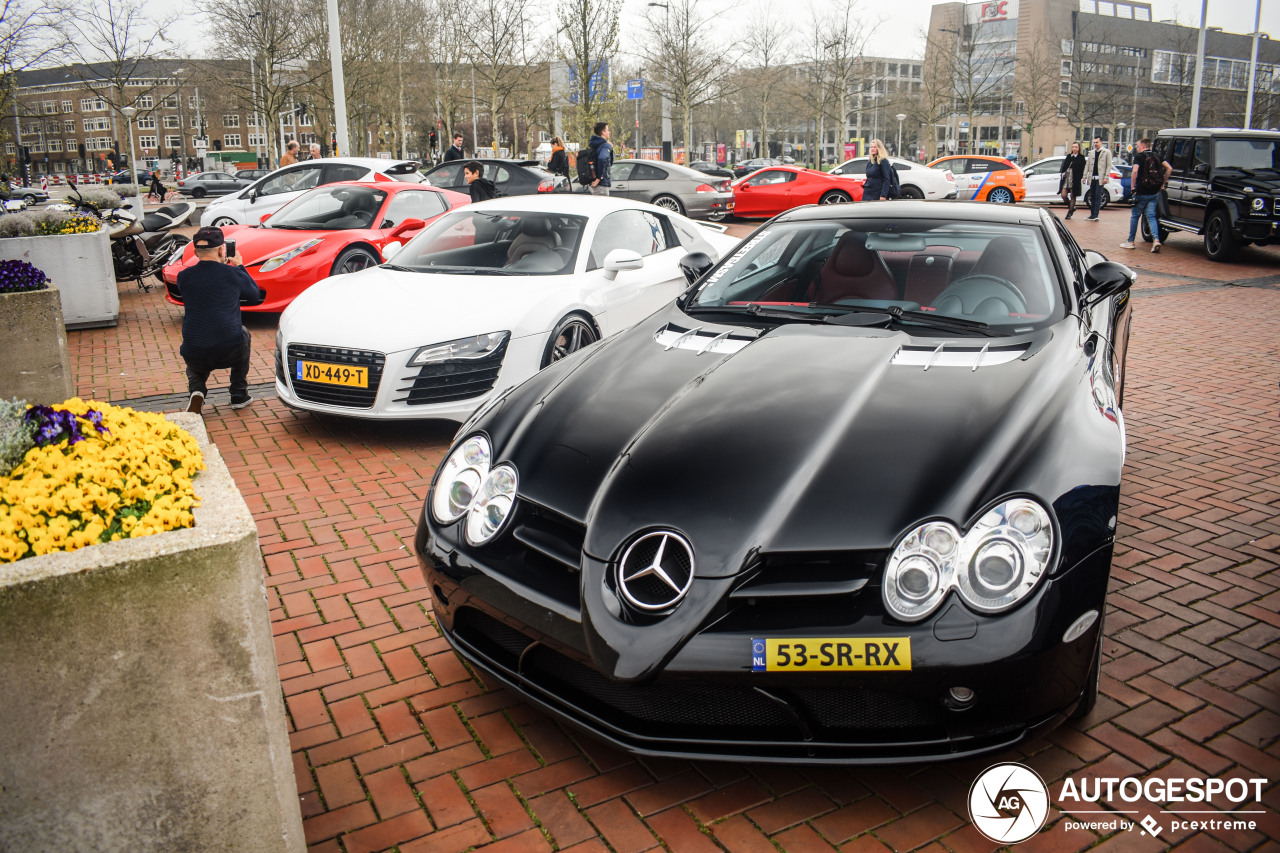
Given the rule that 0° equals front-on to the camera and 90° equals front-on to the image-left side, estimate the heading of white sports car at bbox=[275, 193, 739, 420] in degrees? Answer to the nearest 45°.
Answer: approximately 45°

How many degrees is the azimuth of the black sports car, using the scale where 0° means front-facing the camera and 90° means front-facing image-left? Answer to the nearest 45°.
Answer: approximately 45°

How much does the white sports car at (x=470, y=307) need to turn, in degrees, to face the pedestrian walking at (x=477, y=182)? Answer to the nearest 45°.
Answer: approximately 135° to its right

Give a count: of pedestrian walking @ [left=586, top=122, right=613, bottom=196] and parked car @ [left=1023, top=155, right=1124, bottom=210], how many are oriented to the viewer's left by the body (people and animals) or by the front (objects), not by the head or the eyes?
1

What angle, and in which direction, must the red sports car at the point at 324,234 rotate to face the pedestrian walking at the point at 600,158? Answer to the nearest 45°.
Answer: approximately 180°

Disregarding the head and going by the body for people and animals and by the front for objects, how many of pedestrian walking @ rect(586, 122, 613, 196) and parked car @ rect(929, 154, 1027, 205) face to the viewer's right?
1

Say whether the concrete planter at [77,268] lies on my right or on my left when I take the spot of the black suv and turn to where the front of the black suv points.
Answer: on my right

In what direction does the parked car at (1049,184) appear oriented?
to the viewer's left

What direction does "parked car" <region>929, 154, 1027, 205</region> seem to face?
to the viewer's left

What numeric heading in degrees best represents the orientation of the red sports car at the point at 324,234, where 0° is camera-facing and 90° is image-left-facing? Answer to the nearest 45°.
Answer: approximately 45°

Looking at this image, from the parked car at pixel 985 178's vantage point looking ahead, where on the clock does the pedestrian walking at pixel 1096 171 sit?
The pedestrian walking is roughly at 8 o'clock from the parked car.

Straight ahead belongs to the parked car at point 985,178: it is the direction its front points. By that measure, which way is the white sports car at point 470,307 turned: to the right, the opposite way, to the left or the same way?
to the left
